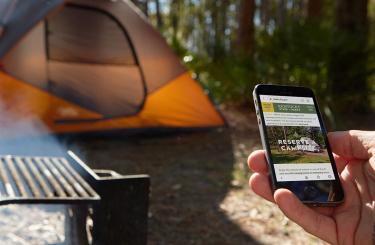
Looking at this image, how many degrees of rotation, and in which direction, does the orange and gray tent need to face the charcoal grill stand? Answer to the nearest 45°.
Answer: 0° — it already faces it

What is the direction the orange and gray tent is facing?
toward the camera
